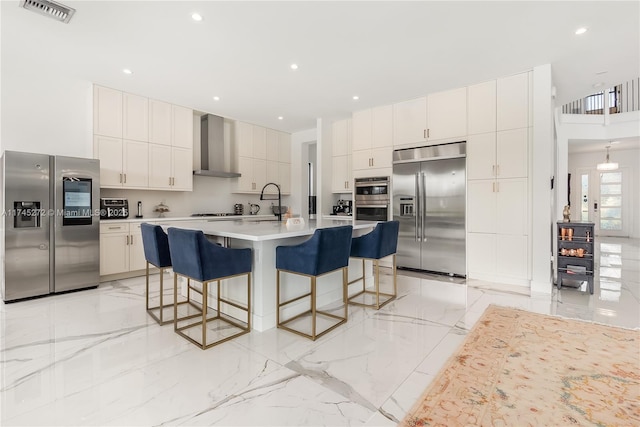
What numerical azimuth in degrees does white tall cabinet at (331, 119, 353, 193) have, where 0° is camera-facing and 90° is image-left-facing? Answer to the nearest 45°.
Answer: approximately 45°

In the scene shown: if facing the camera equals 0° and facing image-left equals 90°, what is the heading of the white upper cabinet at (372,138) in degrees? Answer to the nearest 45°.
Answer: approximately 45°

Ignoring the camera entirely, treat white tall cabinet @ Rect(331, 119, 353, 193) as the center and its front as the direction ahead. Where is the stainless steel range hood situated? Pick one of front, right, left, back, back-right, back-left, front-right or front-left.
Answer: front-right

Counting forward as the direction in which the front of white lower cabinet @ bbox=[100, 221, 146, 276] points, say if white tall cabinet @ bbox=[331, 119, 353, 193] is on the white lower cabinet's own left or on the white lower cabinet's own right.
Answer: on the white lower cabinet's own left

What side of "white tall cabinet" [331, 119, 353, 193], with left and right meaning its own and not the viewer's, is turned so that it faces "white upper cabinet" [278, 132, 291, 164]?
right

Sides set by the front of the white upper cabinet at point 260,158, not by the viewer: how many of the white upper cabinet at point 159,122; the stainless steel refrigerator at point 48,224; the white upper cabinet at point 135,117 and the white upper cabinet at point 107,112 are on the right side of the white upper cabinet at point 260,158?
4
